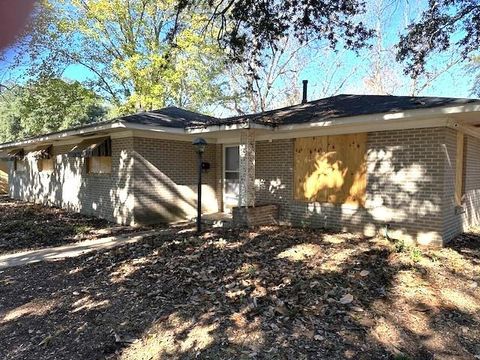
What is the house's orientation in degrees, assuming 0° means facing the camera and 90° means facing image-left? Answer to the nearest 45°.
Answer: approximately 45°

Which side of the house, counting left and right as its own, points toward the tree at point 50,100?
right

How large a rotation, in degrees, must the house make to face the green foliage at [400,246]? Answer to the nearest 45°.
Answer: approximately 90° to its left

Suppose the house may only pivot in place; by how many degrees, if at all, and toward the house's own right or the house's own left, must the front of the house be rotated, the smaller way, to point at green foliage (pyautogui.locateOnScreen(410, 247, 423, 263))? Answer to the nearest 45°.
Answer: approximately 90° to the house's own left
